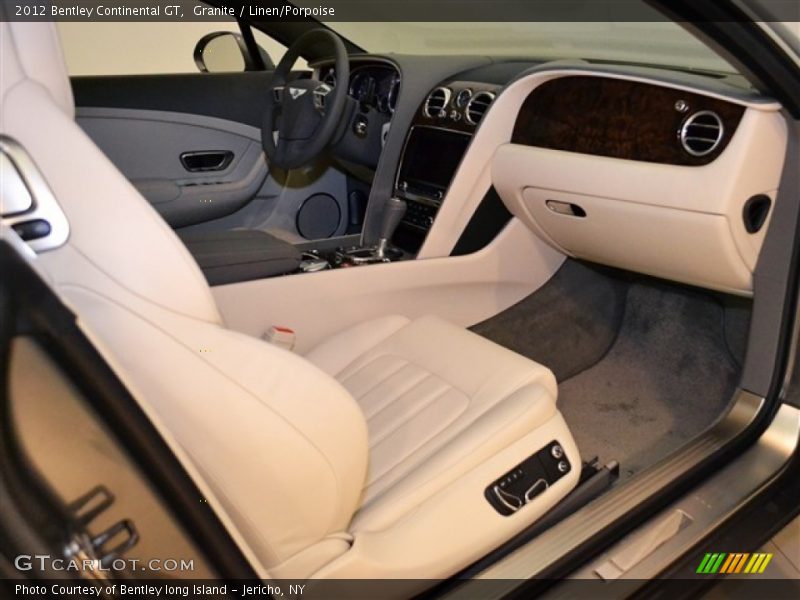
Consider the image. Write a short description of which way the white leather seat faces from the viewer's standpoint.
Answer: facing away from the viewer and to the right of the viewer

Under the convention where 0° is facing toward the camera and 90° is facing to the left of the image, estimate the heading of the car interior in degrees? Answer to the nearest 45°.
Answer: approximately 225°
